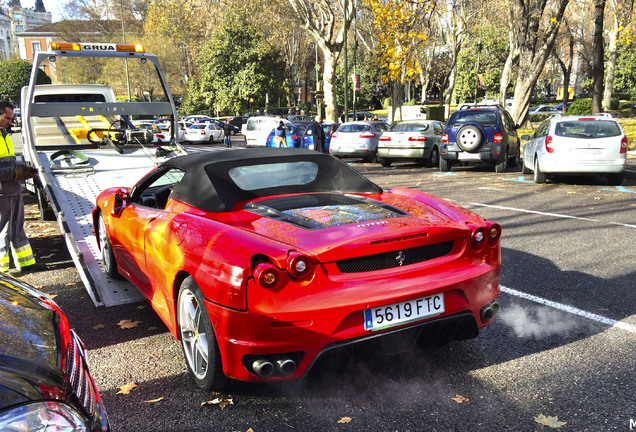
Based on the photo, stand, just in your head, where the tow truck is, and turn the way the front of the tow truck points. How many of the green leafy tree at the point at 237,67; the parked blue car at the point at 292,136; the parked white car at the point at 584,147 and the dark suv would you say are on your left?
0

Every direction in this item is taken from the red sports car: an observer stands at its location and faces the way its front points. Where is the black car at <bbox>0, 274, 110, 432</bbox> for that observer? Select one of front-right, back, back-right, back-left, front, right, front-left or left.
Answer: left

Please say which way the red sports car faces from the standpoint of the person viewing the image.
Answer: facing away from the viewer and to the left of the viewer

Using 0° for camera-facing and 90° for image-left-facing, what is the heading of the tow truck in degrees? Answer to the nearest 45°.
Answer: approximately 135°

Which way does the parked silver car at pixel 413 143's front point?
away from the camera

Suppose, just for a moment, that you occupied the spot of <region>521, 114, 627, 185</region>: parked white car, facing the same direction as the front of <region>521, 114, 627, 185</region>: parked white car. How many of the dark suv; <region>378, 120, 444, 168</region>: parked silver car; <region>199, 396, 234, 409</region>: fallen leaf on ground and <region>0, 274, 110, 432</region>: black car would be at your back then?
2

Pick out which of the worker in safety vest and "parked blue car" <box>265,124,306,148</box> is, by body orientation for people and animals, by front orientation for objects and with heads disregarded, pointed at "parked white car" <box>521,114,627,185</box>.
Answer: the worker in safety vest

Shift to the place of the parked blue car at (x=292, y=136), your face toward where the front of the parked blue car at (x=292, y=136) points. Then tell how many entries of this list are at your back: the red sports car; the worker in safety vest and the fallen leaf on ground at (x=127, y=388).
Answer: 3

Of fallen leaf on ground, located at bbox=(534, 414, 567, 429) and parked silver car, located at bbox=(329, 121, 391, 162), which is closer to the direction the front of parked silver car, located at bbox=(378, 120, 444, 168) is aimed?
the parked silver car

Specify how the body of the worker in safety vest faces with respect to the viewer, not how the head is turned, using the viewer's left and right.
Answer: facing to the right of the viewer

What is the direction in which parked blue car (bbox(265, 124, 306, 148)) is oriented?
away from the camera

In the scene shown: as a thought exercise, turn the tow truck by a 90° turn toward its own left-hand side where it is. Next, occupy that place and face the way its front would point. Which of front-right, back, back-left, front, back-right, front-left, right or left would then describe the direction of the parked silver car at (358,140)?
back

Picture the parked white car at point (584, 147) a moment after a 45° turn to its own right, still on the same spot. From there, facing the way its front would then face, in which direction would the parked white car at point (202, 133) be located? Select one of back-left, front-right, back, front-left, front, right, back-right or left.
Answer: left

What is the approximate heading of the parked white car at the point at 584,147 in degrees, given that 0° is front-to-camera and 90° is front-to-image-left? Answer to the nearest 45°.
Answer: approximately 180°

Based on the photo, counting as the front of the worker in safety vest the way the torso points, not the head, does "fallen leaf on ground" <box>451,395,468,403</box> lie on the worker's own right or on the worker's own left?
on the worker's own right

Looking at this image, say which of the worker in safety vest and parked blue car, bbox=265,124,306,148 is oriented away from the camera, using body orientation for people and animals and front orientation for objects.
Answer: the parked blue car

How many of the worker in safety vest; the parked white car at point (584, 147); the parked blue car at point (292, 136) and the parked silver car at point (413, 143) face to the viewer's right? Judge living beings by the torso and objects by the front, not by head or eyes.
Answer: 1

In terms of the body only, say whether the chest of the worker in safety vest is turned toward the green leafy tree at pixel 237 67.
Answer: no

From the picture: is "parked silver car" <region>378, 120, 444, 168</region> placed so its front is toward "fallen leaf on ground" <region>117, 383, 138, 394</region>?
no
